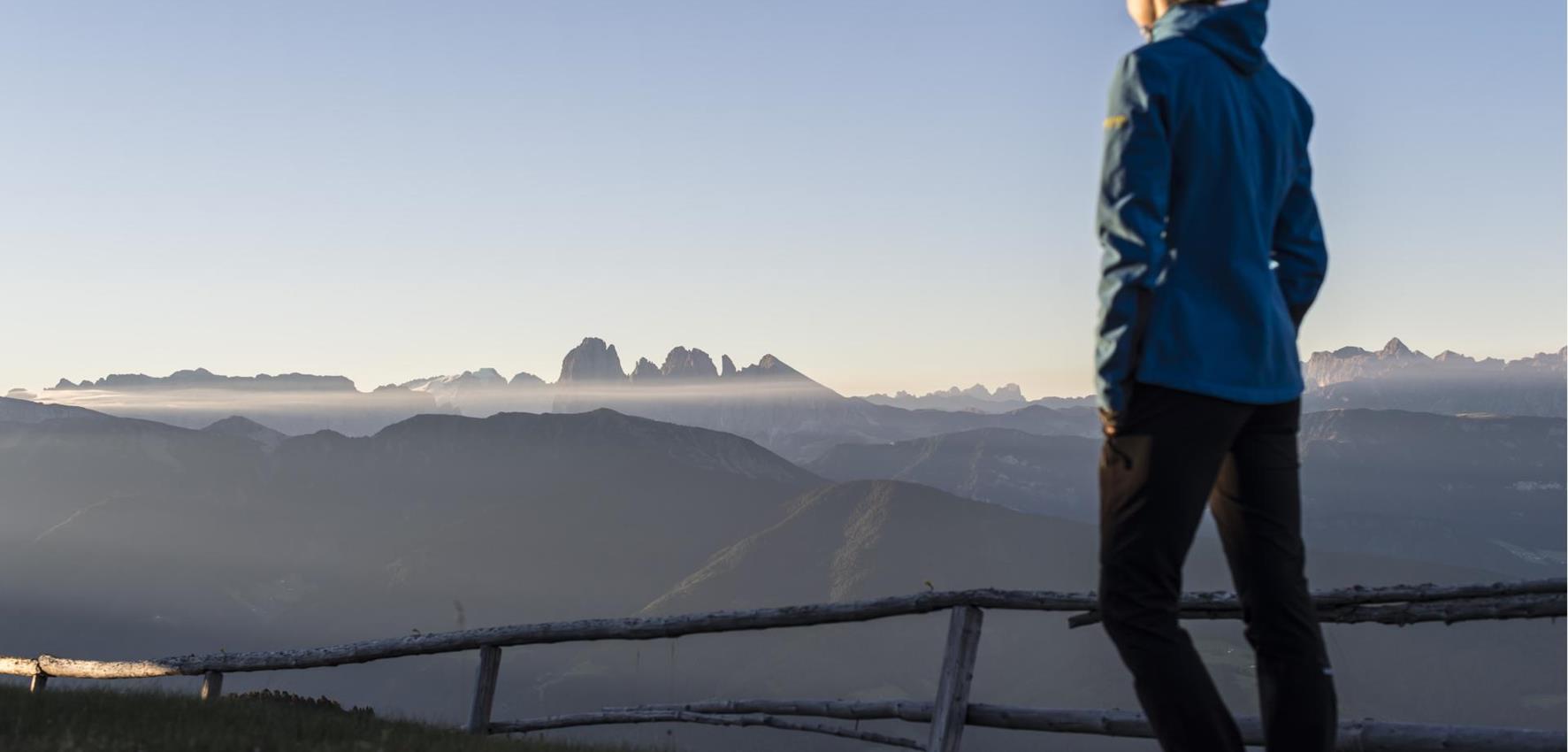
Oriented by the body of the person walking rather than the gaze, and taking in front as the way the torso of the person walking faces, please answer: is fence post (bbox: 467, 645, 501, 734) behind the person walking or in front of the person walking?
in front

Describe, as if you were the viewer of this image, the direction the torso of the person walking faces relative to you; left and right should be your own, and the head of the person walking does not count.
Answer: facing away from the viewer and to the left of the viewer

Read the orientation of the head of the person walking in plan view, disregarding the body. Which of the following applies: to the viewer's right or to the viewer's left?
to the viewer's left

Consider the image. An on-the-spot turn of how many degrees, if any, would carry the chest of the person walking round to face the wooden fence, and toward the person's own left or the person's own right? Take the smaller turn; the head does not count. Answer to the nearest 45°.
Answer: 0° — they already face it

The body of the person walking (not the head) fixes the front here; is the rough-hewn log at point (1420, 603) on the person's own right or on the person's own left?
on the person's own right
